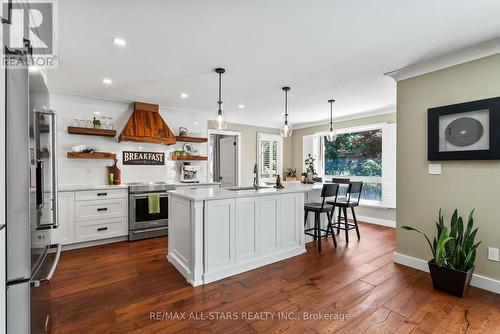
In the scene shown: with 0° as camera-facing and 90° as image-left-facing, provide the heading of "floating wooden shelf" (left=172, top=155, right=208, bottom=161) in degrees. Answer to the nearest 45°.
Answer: approximately 0°

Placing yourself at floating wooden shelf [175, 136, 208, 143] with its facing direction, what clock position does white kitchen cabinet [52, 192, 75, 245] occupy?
The white kitchen cabinet is roughly at 2 o'clock from the floating wooden shelf.

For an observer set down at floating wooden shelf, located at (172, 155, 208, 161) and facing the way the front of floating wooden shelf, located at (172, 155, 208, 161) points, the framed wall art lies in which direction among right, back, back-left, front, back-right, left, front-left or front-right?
front-left

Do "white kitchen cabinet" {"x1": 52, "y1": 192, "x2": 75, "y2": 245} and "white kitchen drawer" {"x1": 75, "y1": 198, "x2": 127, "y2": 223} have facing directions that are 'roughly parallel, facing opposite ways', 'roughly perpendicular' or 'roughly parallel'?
roughly parallel

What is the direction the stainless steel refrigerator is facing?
to the viewer's right

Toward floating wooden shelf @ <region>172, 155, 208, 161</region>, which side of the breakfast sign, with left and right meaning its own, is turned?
left

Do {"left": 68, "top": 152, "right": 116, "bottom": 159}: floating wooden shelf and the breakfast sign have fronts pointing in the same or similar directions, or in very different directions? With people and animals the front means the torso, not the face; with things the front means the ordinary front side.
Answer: same or similar directions

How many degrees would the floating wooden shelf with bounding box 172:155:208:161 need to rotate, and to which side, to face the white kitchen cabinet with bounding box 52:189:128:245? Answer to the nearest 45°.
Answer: approximately 45° to its right

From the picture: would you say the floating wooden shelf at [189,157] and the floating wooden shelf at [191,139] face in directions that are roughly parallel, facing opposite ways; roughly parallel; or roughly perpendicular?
roughly parallel

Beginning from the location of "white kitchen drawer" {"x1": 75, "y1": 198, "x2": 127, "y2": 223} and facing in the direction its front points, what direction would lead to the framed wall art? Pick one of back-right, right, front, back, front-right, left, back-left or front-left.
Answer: front-left

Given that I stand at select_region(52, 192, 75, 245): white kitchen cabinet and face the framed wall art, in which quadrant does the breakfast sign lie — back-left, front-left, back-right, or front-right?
front-left

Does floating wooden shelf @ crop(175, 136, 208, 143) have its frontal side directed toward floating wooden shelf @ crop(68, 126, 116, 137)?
no

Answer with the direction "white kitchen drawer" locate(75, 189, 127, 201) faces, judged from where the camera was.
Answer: facing the viewer

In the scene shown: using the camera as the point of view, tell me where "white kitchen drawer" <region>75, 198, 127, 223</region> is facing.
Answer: facing the viewer

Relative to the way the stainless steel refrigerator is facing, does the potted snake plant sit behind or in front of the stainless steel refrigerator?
in front

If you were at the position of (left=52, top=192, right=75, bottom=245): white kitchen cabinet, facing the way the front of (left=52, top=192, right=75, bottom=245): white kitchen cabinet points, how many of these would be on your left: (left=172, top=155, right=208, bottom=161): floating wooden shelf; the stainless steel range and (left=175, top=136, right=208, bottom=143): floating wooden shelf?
3

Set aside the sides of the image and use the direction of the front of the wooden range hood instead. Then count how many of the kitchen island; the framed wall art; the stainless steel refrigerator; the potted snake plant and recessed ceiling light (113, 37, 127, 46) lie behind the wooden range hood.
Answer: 0

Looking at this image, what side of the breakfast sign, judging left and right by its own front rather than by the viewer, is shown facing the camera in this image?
front
